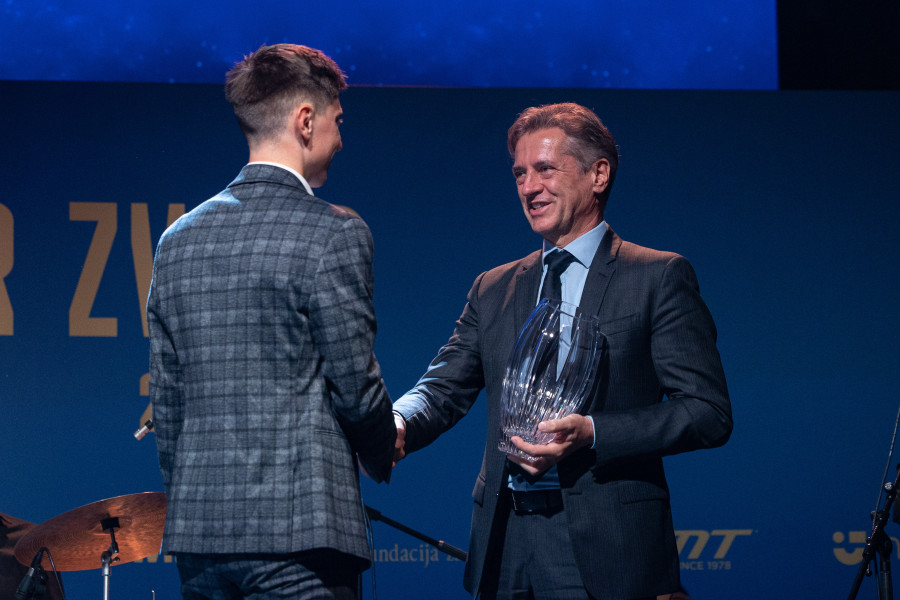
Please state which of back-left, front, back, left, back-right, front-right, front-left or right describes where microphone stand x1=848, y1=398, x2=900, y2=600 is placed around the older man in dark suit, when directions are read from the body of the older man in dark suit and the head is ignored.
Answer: back

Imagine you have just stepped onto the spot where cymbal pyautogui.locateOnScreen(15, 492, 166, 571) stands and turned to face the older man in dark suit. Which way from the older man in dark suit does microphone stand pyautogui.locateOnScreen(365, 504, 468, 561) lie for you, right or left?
left

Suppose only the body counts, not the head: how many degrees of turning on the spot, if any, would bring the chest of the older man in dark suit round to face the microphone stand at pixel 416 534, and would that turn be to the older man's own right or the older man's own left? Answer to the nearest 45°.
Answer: approximately 90° to the older man's own right

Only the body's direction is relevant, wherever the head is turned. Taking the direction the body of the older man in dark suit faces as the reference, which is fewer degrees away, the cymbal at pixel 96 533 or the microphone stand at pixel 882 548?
the cymbal

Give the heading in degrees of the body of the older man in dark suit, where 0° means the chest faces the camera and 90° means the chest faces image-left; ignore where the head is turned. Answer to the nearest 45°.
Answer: approximately 45°

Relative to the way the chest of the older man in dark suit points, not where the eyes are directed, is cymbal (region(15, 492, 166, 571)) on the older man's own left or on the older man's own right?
on the older man's own right
